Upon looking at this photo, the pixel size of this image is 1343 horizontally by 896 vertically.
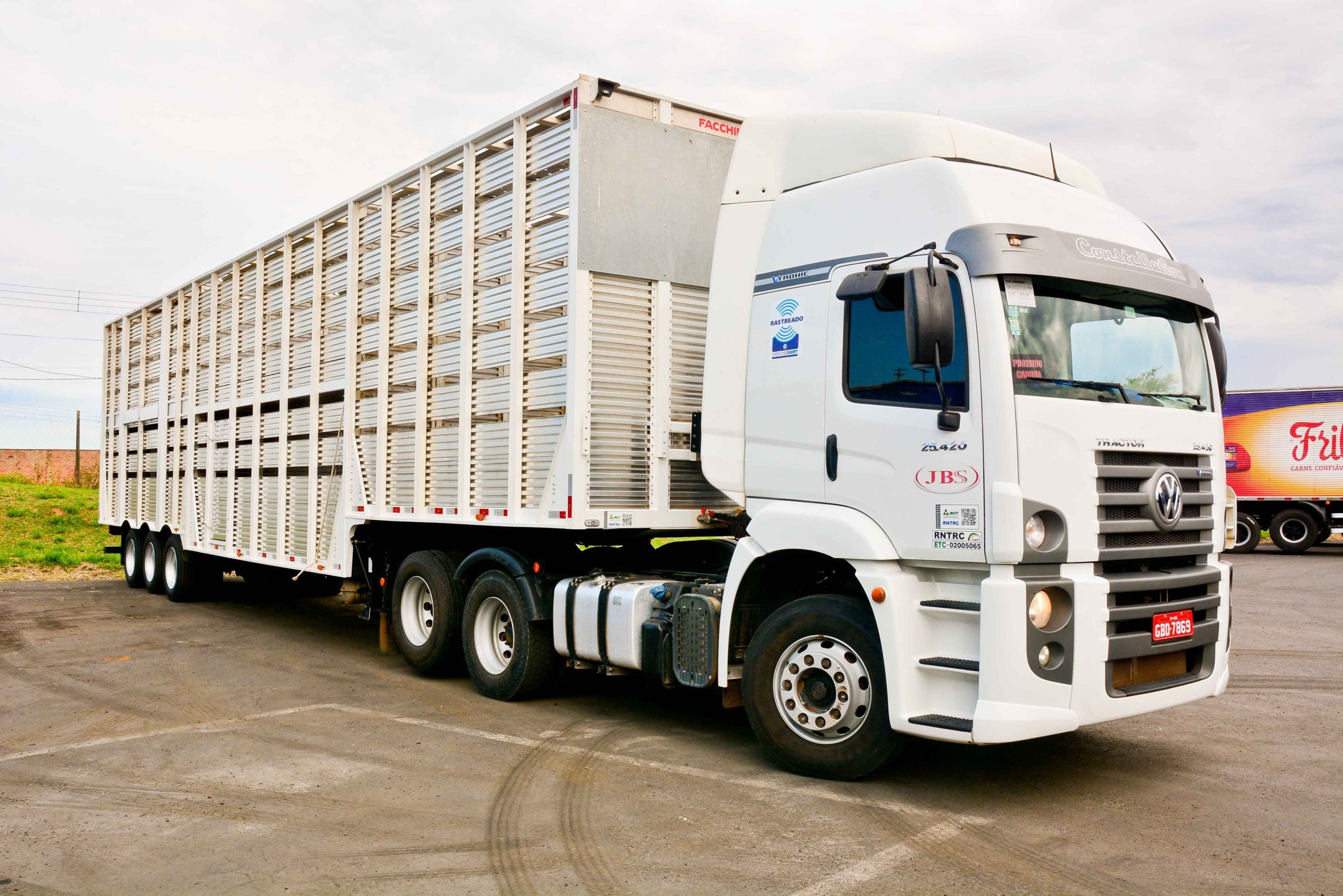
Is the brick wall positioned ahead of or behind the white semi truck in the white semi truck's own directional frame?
behind

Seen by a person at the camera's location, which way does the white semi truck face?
facing the viewer and to the right of the viewer
